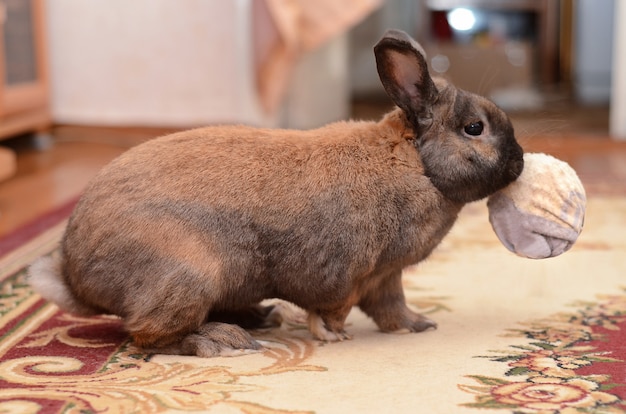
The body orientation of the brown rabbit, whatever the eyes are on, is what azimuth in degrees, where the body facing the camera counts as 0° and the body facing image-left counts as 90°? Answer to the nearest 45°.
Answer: approximately 270°

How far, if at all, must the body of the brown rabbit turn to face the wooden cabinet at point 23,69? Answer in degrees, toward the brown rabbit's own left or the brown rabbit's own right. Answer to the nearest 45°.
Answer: approximately 90° to the brown rabbit's own left

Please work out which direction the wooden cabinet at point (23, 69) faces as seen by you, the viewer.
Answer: facing the viewer and to the right of the viewer

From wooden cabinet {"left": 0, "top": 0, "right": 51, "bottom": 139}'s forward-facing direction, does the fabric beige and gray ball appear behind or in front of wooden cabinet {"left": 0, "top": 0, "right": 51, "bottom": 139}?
in front

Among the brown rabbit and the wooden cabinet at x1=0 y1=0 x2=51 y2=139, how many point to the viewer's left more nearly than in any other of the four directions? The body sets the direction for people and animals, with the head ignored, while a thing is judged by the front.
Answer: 0
